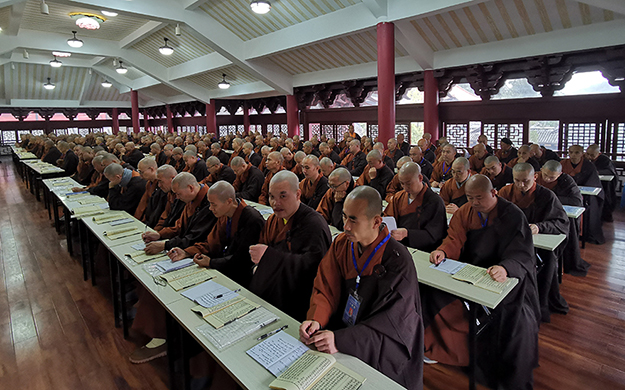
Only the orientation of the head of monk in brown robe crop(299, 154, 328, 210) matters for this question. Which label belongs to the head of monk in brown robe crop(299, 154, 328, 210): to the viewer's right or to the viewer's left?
to the viewer's left

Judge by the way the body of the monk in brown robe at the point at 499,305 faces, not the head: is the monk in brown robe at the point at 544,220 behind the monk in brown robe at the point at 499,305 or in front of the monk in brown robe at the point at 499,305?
behind

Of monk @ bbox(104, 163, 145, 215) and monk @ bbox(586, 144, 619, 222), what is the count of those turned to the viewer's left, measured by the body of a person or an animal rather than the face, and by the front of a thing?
1

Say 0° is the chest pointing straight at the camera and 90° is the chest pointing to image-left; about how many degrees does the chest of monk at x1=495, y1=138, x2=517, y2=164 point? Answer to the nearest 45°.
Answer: approximately 45°

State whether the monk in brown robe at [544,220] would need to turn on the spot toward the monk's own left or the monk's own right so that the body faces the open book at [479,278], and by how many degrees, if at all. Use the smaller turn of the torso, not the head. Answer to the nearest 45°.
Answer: approximately 45° to the monk's own left

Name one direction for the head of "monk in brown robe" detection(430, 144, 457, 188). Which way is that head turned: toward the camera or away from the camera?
toward the camera

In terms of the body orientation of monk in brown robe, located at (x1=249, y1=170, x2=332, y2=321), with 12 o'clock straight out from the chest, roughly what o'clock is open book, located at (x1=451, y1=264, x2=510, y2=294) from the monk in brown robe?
The open book is roughly at 8 o'clock from the monk in brown robe.

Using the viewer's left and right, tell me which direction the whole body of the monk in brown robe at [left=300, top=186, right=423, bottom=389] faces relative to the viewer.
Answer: facing the viewer and to the left of the viewer

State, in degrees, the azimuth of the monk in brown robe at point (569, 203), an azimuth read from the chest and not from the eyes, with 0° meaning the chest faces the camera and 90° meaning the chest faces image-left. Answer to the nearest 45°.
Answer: approximately 45°

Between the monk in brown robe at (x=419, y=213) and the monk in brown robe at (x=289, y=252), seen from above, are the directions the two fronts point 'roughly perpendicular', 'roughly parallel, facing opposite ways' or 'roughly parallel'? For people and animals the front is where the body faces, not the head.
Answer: roughly parallel

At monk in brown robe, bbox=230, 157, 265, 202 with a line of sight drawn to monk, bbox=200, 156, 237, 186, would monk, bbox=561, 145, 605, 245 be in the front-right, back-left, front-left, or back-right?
back-right

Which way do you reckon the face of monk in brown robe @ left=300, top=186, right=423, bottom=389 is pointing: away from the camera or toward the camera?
toward the camera

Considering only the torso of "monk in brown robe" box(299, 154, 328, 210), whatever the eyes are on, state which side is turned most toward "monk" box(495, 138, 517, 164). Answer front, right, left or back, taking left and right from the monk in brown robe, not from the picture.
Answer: back

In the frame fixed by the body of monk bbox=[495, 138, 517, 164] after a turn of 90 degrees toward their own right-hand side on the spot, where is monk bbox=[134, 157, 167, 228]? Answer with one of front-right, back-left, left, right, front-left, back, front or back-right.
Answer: left

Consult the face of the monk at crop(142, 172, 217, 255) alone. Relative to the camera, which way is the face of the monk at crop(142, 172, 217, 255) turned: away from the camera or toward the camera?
toward the camera

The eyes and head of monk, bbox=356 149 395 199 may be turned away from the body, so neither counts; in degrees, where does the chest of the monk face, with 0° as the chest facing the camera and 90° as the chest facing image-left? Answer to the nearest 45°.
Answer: approximately 45°
